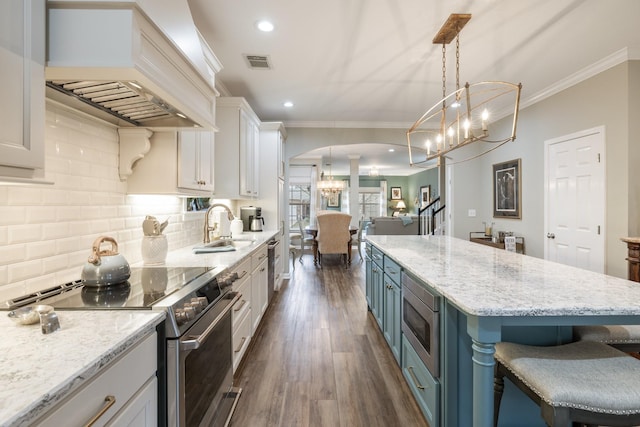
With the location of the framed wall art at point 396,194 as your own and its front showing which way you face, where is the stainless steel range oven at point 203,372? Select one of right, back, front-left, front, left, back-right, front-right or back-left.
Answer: front

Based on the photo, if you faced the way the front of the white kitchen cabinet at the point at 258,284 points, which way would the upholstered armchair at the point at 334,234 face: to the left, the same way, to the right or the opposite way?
to the left

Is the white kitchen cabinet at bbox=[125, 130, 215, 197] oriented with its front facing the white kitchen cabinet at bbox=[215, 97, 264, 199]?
no

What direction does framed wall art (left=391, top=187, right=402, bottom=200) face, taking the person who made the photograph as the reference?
facing the viewer

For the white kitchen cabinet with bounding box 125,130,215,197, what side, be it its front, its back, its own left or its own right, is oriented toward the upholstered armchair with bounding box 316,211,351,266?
left

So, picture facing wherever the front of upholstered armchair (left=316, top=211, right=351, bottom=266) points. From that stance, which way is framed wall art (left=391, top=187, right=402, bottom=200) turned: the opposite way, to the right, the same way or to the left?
the opposite way

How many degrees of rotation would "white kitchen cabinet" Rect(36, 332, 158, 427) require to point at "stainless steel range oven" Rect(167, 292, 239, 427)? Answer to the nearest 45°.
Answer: approximately 90° to its left

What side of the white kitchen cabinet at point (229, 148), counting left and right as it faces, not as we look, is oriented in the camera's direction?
right

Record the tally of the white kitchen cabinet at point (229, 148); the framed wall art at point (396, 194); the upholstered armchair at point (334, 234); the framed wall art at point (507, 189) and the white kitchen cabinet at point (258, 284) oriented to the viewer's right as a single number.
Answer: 2

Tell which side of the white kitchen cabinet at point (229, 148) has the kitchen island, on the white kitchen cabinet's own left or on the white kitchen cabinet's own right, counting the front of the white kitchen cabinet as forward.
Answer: on the white kitchen cabinet's own right

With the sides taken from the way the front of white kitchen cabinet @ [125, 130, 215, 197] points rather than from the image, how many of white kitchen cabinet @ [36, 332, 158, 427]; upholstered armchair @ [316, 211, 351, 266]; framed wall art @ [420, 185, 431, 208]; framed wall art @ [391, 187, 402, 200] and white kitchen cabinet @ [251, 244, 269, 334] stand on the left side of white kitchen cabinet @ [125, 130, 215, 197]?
4

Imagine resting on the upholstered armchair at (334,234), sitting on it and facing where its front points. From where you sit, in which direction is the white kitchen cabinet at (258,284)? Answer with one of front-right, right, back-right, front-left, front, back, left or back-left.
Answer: back

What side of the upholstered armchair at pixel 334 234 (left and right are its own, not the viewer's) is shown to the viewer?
back

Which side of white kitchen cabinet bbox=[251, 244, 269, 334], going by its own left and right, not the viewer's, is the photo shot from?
right

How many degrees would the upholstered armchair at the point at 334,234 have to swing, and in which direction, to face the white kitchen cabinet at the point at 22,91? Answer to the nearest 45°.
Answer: approximately 180°

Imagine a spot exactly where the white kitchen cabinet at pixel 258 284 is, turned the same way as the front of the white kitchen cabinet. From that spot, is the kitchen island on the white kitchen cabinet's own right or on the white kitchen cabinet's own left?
on the white kitchen cabinet's own right

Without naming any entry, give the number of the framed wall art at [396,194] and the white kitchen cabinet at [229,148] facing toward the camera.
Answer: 1

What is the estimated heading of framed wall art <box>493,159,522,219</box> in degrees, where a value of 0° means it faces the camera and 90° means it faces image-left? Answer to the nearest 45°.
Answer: approximately 45°
